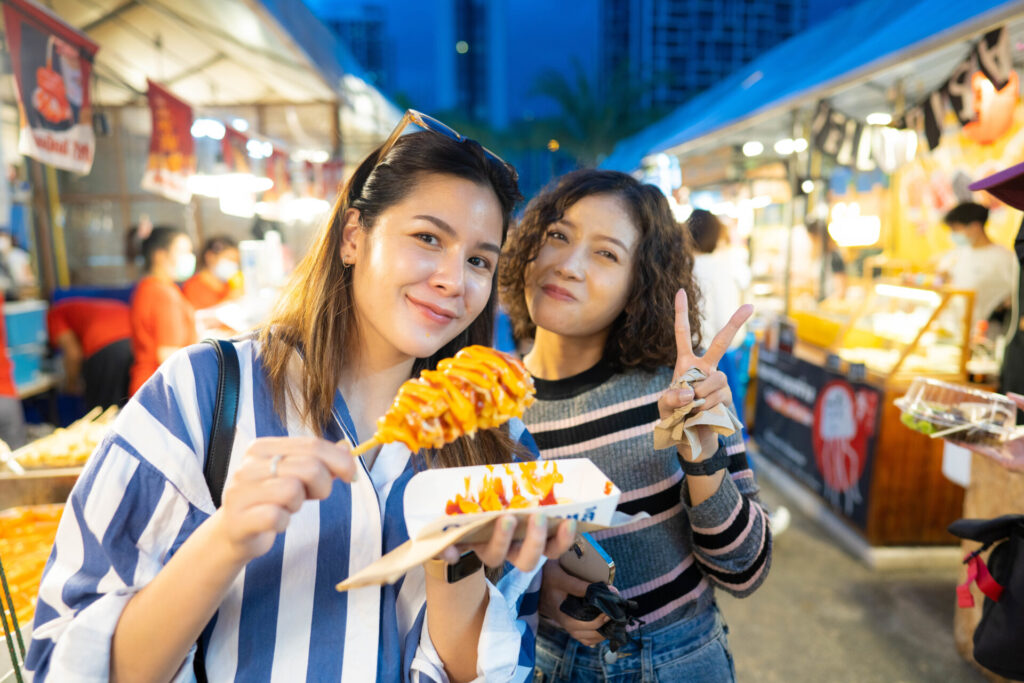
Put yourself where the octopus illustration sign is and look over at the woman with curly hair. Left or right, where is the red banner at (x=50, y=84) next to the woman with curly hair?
right

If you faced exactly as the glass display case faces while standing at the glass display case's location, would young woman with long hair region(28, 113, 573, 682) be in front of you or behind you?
in front

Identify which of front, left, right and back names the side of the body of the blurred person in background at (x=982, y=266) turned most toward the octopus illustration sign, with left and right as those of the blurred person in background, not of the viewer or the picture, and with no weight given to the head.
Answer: front

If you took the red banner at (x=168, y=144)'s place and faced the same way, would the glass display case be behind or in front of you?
in front

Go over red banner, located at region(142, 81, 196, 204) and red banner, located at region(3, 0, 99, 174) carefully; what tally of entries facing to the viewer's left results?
0

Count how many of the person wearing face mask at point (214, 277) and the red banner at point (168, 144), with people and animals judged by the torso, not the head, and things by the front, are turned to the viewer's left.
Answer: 0

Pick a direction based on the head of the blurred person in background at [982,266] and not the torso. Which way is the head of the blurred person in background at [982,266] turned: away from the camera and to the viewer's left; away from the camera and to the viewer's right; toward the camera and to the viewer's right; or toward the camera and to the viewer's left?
toward the camera and to the viewer's left

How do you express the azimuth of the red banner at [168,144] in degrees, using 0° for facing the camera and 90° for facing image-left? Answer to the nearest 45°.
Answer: approximately 315°

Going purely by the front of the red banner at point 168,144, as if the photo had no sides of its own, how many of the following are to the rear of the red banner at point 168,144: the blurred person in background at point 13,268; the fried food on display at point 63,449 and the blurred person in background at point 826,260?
1

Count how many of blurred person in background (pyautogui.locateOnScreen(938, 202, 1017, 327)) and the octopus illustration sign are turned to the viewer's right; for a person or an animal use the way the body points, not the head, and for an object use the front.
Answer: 0

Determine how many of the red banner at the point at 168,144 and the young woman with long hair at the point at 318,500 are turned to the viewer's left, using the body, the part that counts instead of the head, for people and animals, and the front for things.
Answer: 0
